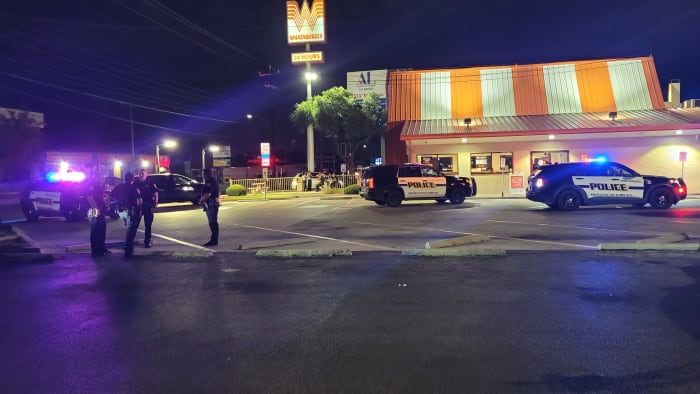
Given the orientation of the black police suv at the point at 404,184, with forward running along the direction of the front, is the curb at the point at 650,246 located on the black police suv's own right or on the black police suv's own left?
on the black police suv's own right

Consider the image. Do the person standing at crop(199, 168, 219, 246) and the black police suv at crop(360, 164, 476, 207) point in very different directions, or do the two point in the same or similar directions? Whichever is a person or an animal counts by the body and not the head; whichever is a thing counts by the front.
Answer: very different directions

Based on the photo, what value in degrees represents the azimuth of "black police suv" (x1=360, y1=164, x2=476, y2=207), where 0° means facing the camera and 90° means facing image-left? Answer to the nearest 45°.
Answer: approximately 270°

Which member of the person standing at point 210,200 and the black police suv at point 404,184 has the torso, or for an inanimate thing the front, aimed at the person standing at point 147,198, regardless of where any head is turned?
the person standing at point 210,200

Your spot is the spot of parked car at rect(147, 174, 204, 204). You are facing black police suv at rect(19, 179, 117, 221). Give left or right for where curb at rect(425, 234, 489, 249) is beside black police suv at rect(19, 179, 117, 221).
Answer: left

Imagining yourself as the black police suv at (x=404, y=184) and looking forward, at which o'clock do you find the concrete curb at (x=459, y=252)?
The concrete curb is roughly at 3 o'clock from the black police suv.

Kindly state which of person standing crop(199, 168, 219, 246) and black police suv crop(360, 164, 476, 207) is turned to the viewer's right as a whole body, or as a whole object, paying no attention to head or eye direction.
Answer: the black police suv

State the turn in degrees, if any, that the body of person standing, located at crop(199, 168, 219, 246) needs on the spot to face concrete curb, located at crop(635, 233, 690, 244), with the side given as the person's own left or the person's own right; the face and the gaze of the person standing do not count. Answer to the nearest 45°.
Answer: approximately 135° to the person's own left

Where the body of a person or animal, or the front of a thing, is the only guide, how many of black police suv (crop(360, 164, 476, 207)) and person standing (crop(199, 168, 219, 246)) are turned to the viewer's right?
1

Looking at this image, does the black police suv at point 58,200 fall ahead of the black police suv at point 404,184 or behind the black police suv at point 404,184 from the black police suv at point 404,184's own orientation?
behind

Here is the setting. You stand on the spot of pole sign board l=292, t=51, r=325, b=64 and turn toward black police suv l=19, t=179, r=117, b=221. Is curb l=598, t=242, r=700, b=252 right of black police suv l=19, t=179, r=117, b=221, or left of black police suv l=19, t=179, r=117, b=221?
left

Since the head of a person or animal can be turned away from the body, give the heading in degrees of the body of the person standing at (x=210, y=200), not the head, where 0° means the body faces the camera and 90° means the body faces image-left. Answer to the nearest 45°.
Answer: approximately 90°

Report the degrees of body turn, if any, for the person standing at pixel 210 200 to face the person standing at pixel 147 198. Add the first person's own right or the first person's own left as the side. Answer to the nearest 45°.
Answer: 0° — they already face them
